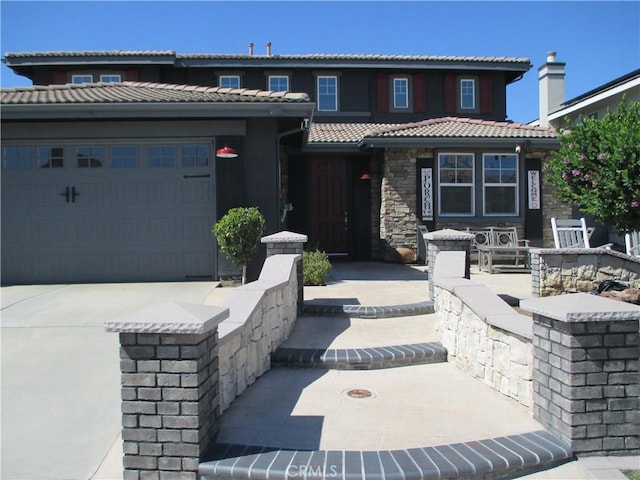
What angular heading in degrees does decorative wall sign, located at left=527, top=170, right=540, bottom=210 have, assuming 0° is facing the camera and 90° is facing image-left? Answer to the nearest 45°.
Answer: approximately 0°

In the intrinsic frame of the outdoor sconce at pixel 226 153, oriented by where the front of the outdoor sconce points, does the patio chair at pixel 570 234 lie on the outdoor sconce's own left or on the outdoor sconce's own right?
on the outdoor sconce's own left

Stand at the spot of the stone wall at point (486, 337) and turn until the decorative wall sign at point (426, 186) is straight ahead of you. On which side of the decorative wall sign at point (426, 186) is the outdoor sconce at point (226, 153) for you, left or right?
left

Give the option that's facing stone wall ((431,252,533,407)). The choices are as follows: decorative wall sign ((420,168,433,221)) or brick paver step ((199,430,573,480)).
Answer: the decorative wall sign

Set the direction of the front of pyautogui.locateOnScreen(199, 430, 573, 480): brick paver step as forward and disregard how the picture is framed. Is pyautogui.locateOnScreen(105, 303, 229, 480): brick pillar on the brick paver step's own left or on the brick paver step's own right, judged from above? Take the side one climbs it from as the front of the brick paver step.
on the brick paver step's own right

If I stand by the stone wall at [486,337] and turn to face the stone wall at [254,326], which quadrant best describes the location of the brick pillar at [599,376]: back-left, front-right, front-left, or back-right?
back-left

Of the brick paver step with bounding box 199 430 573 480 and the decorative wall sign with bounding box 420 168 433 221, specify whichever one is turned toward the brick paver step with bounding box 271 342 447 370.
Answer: the decorative wall sign

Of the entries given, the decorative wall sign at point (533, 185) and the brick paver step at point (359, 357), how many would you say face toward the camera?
2

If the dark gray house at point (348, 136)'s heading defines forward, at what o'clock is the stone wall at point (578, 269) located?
The stone wall is roughly at 11 o'clock from the dark gray house.
